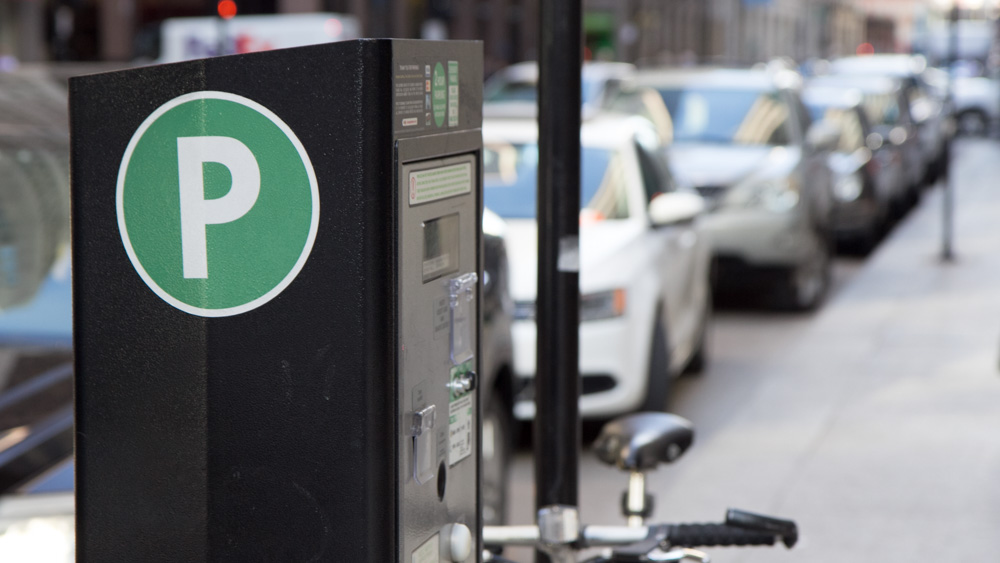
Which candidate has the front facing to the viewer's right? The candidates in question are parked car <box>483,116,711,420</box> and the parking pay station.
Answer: the parking pay station

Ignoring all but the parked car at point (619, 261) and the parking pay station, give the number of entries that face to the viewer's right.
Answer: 1

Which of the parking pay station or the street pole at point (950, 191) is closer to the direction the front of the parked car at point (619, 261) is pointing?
the parking pay station

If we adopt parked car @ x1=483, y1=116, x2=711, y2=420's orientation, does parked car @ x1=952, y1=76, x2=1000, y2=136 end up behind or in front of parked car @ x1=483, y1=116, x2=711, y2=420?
behind

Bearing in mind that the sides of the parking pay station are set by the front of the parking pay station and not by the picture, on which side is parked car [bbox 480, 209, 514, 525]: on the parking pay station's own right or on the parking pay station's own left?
on the parking pay station's own left

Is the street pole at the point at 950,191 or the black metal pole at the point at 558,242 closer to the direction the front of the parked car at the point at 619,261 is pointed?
the black metal pole

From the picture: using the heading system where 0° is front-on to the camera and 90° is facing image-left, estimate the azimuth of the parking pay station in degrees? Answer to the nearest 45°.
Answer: approximately 270°

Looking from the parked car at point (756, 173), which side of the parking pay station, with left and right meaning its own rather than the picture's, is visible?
left

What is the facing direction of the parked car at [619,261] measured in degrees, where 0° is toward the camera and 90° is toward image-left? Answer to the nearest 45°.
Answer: approximately 45°
